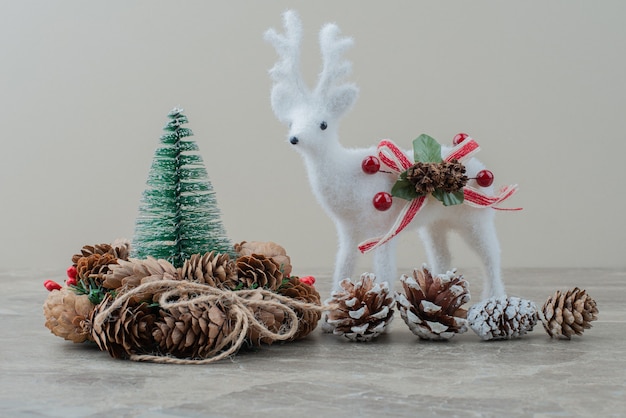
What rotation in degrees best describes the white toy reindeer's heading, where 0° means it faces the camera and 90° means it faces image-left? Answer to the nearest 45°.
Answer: approximately 90°
